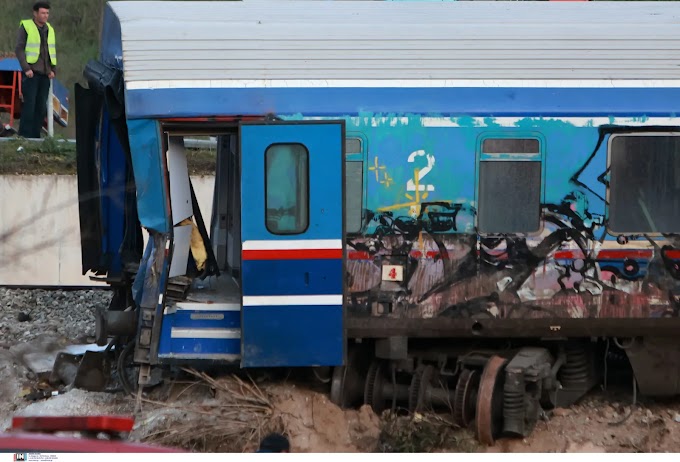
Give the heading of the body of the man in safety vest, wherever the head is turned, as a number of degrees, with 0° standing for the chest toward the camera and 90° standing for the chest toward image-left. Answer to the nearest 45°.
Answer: approximately 315°
